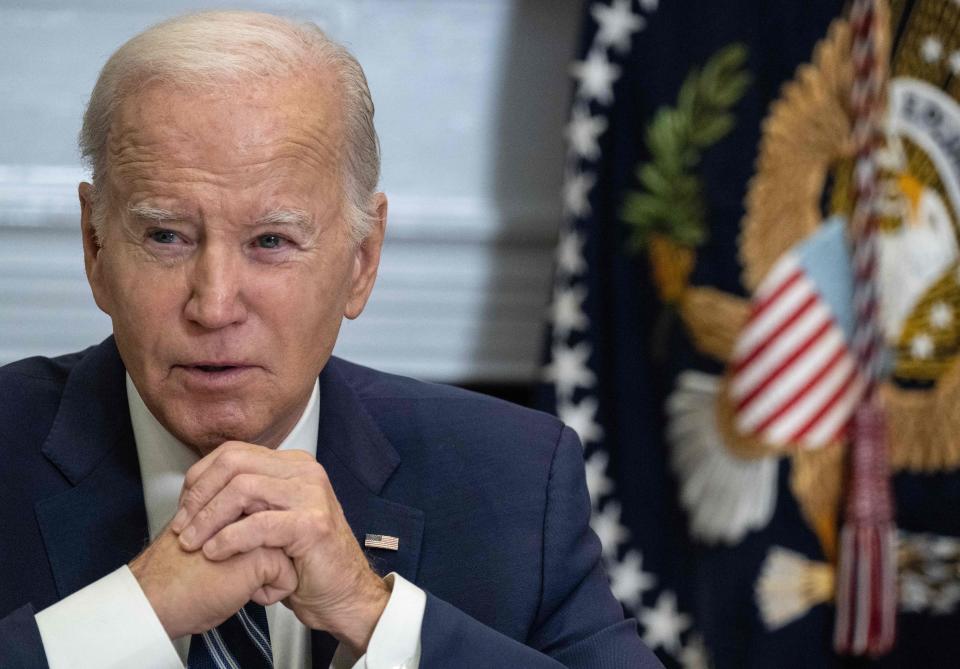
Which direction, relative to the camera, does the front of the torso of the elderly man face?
toward the camera

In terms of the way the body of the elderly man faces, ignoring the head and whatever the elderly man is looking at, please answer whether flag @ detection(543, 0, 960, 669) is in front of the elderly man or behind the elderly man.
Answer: behind
